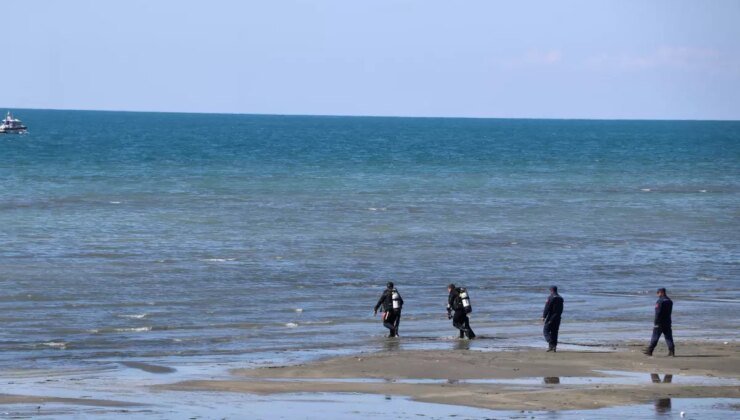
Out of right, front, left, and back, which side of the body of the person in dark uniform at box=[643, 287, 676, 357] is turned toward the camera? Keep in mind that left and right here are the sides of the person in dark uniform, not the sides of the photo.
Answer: left

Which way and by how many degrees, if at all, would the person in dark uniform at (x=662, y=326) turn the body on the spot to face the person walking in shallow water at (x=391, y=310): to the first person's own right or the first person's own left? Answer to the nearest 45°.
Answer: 0° — they already face them

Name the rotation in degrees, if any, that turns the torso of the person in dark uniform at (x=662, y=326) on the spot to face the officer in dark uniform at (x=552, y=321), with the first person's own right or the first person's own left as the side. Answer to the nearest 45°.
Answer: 0° — they already face them
